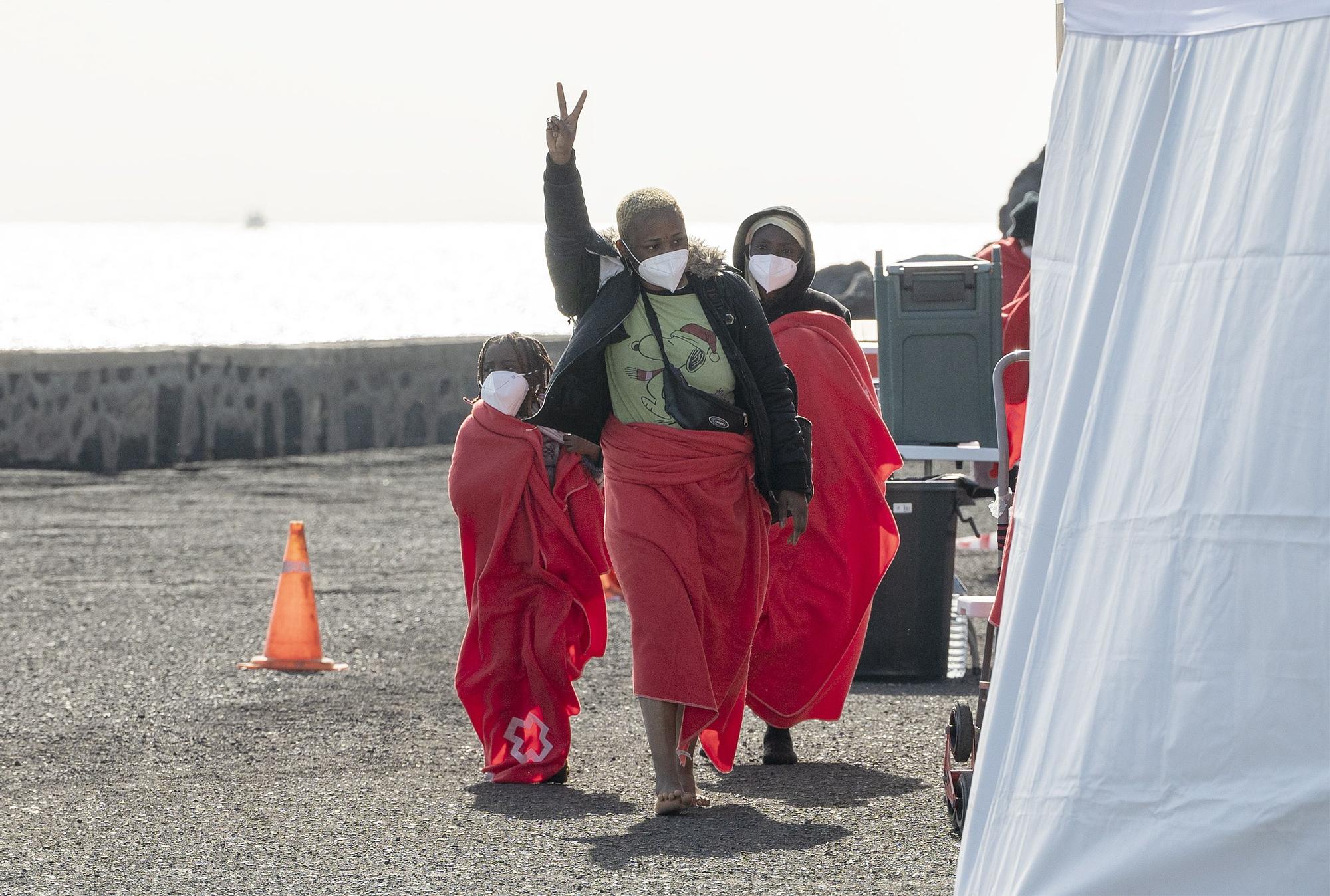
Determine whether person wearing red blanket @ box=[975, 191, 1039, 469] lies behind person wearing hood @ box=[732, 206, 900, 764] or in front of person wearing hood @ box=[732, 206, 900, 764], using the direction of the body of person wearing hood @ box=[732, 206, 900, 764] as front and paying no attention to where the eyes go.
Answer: behind

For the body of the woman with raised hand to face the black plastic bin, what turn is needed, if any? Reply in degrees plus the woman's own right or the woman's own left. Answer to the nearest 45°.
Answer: approximately 135° to the woman's own left

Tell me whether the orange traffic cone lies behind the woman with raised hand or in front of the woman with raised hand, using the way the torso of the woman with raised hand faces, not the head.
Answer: behind

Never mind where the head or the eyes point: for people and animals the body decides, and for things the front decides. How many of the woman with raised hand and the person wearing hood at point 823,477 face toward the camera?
2

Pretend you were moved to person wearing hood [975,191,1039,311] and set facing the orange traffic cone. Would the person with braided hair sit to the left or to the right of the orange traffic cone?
left

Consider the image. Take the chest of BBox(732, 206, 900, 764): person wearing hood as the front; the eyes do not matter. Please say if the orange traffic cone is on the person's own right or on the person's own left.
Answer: on the person's own right

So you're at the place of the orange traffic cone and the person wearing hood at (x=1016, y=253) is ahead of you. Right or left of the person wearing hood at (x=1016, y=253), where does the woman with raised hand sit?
right

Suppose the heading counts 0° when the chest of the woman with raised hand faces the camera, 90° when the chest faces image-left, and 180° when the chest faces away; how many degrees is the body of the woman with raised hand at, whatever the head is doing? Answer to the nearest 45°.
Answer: approximately 0°

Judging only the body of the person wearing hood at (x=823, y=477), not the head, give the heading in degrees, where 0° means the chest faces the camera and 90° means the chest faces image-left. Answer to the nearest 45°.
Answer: approximately 0°

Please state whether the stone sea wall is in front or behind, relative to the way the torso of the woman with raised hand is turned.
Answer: behind

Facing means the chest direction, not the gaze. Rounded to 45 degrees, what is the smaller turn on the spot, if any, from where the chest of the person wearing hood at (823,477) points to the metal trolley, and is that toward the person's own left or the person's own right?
0° — they already face it
